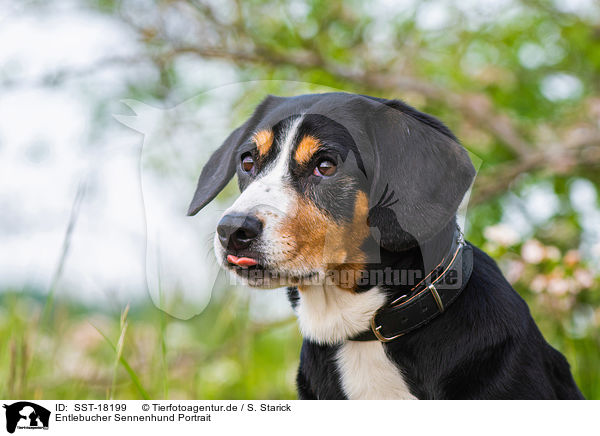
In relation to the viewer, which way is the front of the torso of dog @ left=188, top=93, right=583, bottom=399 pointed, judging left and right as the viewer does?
facing the viewer and to the left of the viewer
